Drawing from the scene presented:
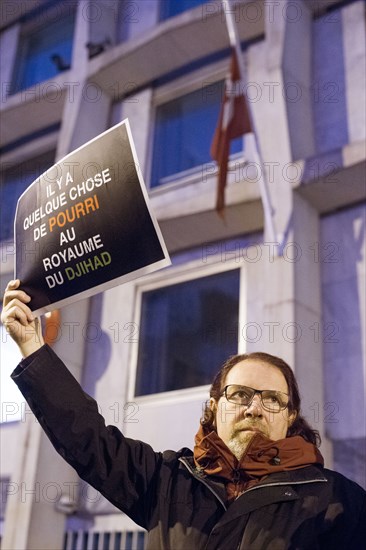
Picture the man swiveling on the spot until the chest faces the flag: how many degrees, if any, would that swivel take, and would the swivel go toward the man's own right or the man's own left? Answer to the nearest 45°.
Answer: approximately 180°

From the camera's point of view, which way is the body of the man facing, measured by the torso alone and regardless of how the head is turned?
toward the camera
